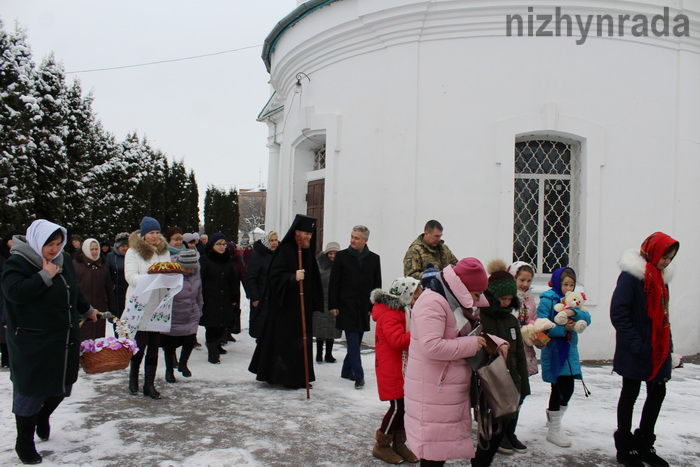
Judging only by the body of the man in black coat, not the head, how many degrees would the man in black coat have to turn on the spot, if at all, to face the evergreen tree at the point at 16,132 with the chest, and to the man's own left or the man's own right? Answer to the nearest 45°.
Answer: approximately 135° to the man's own right

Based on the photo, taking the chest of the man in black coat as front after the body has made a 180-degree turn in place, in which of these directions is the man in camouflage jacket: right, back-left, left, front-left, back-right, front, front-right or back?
right

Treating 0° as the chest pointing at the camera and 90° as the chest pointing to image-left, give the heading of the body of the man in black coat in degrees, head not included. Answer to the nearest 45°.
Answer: approximately 0°

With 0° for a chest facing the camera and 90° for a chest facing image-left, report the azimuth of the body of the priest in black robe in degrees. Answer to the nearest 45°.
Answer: approximately 315°

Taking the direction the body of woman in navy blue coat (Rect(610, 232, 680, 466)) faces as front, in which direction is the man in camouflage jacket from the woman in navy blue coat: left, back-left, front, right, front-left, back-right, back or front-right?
back

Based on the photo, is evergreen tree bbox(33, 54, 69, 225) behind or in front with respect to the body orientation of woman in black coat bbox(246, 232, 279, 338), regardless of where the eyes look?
behind

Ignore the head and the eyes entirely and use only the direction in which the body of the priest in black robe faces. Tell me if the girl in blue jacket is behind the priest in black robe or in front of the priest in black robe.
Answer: in front
